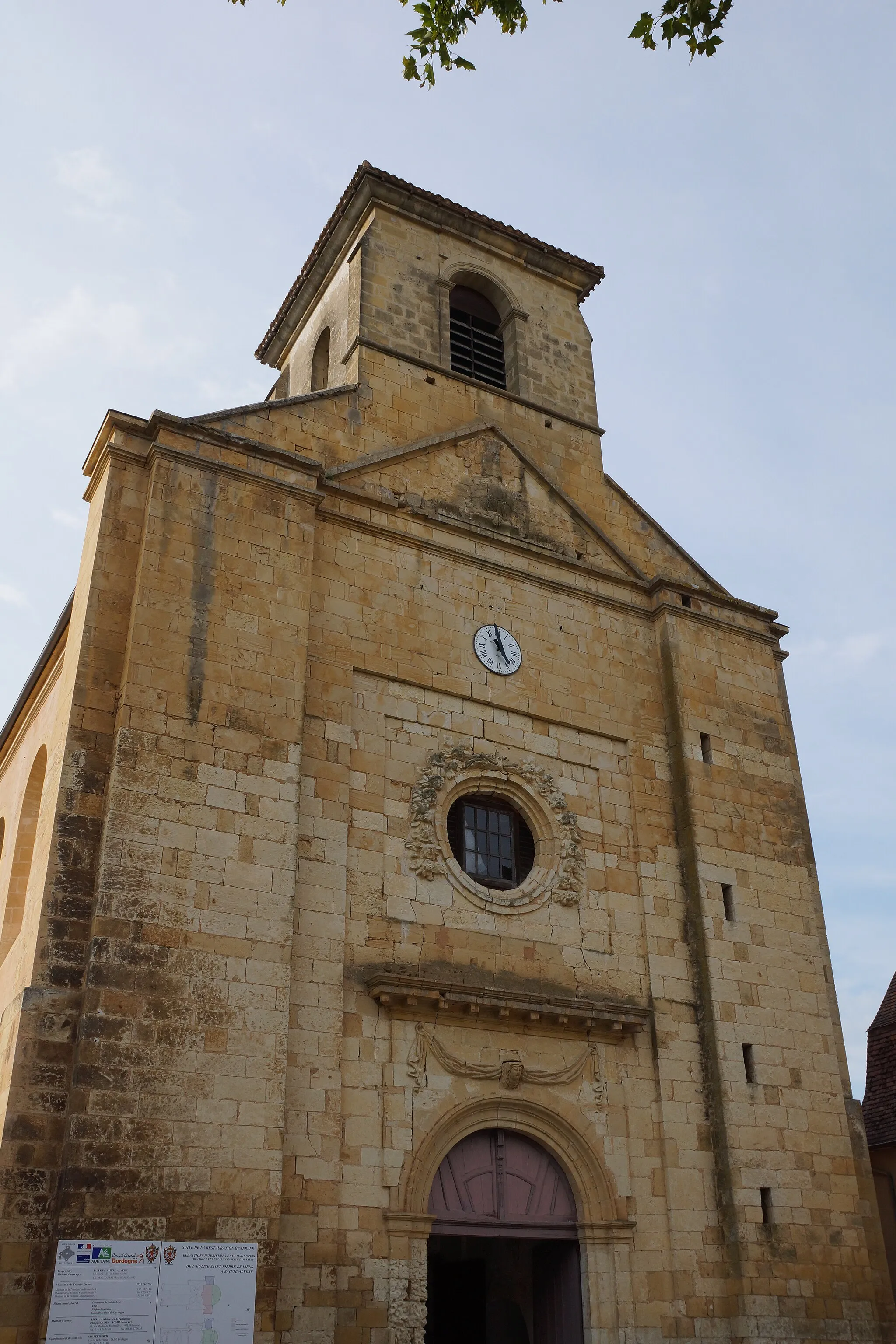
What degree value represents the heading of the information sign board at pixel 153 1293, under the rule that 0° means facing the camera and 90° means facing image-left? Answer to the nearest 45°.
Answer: approximately 0°
